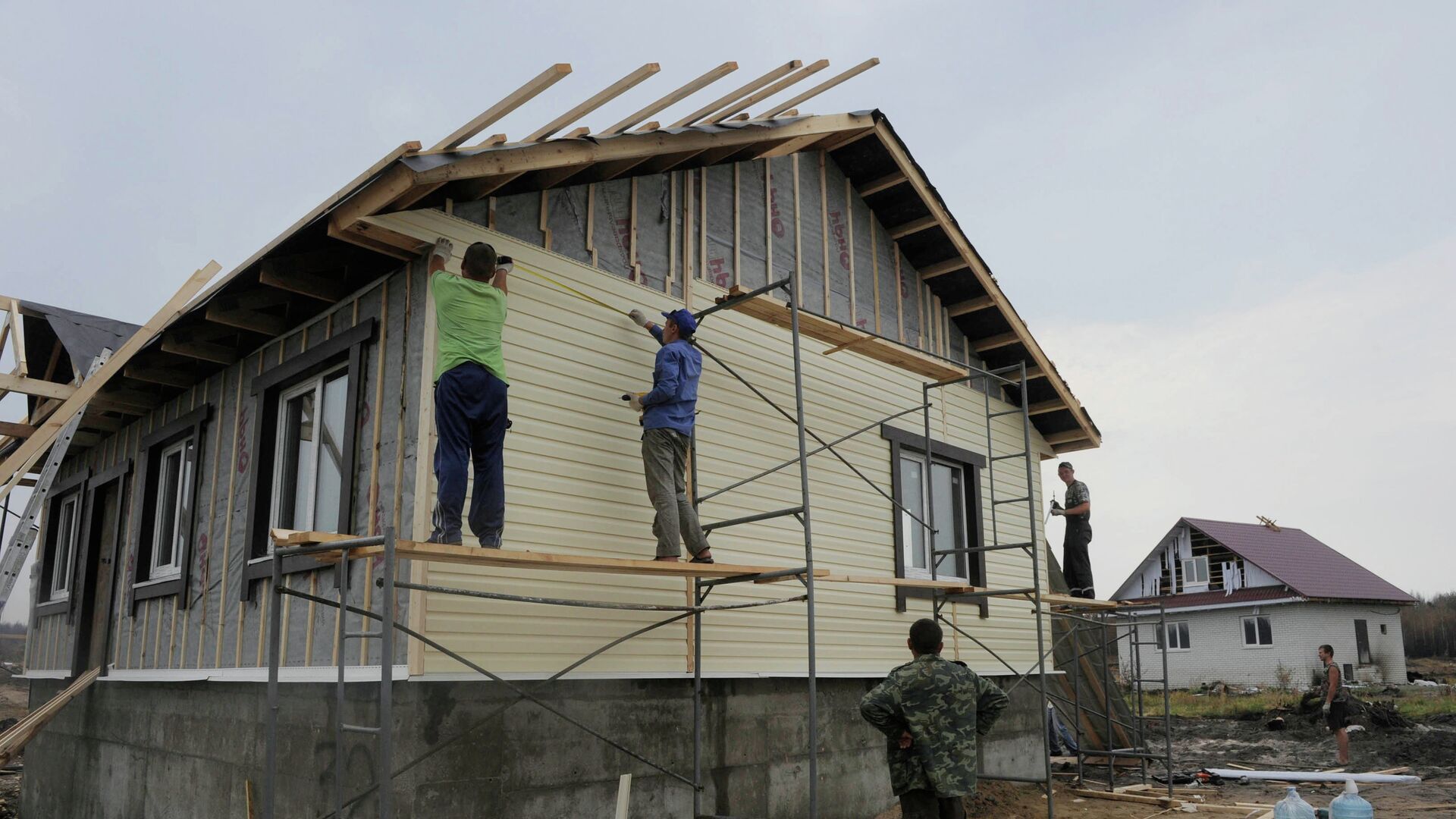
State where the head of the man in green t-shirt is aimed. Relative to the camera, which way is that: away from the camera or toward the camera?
away from the camera

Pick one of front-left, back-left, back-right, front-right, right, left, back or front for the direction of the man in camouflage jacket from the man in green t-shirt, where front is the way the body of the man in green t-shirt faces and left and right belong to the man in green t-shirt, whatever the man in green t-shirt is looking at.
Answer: right

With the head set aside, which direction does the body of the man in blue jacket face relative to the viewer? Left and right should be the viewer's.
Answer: facing away from the viewer and to the left of the viewer

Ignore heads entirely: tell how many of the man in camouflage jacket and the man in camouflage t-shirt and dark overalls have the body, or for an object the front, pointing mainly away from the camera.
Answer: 1

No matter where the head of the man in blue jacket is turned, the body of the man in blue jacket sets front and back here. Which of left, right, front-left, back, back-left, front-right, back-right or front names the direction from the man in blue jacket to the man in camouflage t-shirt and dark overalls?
right

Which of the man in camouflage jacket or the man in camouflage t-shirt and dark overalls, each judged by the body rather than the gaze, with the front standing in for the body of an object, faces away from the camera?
the man in camouflage jacket

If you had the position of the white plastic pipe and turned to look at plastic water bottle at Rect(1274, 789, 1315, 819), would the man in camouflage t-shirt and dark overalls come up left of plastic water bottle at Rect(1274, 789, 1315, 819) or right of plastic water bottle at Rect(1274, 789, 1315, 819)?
right

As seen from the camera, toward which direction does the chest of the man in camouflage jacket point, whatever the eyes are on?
away from the camera

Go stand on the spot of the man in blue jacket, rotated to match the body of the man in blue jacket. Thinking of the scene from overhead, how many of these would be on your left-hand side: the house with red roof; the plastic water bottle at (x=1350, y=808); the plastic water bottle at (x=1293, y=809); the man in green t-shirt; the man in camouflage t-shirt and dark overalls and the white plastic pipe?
1

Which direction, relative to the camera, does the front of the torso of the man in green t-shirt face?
away from the camera

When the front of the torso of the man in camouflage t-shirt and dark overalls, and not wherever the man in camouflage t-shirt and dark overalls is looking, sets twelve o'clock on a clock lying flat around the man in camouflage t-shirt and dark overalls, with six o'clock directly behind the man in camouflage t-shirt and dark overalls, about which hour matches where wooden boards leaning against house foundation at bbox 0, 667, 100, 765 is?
The wooden boards leaning against house foundation is roughly at 11 o'clock from the man in camouflage t-shirt and dark overalls.

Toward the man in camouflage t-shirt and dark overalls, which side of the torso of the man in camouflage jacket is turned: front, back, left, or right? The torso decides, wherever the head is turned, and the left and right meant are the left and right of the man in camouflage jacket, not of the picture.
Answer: front
